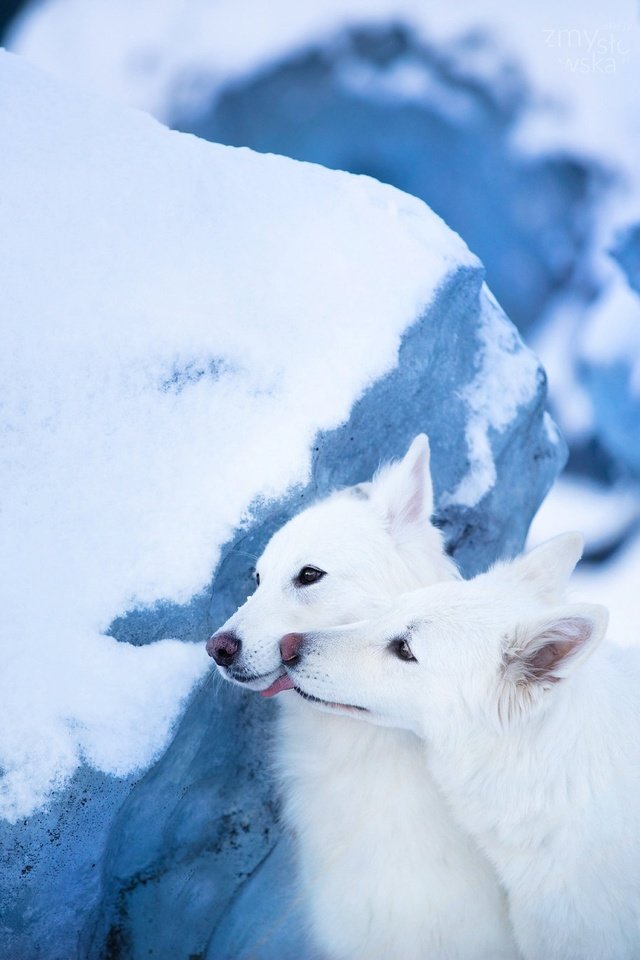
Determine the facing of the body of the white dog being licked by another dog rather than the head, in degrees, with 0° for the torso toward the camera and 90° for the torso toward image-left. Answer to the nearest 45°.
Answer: approximately 45°
